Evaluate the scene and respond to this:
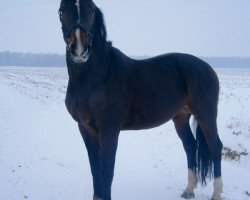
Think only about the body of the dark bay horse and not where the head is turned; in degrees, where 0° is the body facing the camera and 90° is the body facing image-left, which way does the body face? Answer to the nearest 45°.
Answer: approximately 45°
